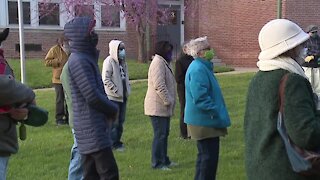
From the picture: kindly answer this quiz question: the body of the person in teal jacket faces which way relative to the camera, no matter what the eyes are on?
to the viewer's right

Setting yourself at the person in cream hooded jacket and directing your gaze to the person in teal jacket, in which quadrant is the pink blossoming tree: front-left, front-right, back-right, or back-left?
back-left

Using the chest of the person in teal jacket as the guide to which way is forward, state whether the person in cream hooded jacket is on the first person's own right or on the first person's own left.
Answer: on the first person's own left

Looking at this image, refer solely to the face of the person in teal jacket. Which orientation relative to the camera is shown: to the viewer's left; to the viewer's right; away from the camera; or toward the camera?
to the viewer's right
